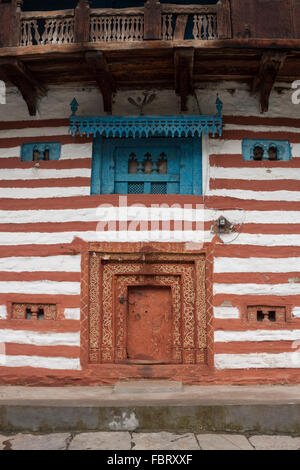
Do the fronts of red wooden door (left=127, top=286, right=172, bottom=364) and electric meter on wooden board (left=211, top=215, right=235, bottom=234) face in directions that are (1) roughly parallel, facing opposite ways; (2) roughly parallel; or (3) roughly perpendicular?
roughly parallel

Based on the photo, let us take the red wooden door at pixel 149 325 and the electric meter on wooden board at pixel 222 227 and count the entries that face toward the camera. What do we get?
2

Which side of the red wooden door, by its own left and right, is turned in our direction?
front

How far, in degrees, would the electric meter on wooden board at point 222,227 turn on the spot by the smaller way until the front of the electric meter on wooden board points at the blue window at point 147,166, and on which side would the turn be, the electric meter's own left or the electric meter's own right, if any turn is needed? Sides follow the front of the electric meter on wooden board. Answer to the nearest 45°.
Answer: approximately 90° to the electric meter's own right

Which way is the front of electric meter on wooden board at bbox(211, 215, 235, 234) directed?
toward the camera
